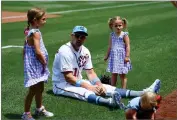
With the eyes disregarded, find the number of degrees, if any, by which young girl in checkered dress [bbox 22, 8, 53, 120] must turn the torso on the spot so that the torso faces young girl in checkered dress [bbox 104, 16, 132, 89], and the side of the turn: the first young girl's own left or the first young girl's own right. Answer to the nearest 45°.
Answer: approximately 45° to the first young girl's own left

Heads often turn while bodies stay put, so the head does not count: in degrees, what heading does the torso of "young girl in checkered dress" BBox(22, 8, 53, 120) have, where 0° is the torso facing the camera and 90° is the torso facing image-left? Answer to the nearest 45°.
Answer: approximately 270°

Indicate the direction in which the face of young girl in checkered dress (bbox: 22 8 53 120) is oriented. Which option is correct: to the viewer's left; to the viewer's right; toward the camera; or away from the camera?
to the viewer's right

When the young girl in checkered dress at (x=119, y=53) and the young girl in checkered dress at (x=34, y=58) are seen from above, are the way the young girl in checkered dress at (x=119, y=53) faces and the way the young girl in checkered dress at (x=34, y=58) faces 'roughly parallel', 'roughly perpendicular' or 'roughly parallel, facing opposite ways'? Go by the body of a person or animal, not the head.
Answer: roughly perpendicular

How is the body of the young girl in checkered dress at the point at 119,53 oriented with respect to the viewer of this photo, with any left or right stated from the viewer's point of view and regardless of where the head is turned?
facing the viewer

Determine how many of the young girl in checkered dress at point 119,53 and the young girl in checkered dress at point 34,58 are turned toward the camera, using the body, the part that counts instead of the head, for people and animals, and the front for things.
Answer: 1

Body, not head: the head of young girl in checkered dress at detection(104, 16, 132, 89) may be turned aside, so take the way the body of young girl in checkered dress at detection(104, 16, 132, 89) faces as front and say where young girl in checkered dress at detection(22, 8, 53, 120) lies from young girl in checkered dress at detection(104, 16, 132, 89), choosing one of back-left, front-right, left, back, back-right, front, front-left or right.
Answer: front-right
